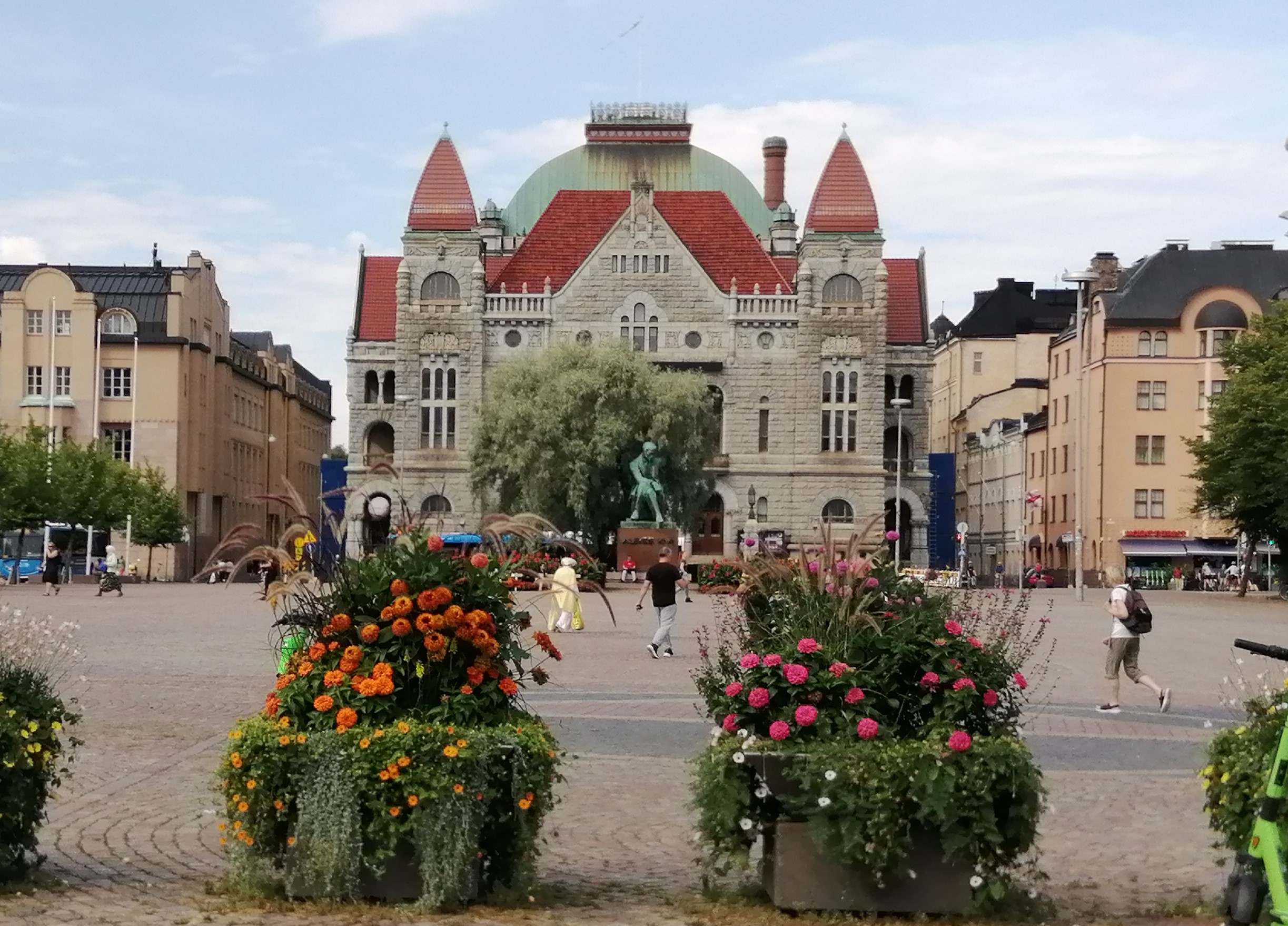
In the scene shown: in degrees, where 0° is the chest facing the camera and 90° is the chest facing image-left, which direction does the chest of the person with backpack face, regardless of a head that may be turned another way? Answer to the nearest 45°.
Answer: approximately 90°

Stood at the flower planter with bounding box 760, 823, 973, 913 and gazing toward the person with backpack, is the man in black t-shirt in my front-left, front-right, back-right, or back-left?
front-left

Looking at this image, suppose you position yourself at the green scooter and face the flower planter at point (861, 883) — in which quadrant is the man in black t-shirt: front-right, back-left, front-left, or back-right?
front-right

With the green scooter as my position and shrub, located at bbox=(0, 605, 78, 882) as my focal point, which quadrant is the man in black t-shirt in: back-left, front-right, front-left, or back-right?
front-right

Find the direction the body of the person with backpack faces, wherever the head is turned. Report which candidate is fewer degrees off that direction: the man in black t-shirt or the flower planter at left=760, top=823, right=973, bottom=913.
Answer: the man in black t-shirt

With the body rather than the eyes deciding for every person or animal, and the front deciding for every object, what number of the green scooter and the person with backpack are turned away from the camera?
0

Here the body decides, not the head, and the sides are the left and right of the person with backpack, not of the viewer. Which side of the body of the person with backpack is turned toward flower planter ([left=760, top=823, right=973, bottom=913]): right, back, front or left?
left

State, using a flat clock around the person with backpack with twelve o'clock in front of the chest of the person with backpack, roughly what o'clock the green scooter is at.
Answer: The green scooter is roughly at 9 o'clock from the person with backpack.

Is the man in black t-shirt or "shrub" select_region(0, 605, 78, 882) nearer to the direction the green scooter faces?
the shrub

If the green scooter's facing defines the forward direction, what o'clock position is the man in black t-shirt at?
The man in black t-shirt is roughly at 4 o'clock from the green scooter.

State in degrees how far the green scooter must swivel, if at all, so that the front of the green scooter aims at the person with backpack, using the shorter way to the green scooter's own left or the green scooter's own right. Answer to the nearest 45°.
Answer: approximately 135° to the green scooter's own right

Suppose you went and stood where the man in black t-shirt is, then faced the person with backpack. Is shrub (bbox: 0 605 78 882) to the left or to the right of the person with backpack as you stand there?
right
